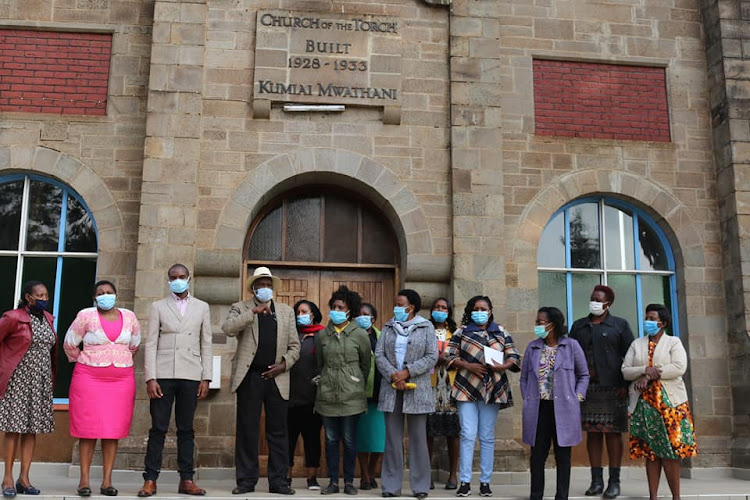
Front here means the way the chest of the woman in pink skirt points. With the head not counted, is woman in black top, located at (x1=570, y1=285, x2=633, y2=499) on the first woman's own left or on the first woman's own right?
on the first woman's own left

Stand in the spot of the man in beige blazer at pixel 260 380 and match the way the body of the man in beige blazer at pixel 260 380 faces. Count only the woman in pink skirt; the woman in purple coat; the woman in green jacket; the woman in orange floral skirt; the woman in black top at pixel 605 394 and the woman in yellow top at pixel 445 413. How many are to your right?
1

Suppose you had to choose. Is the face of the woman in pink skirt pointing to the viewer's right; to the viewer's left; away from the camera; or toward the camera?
toward the camera

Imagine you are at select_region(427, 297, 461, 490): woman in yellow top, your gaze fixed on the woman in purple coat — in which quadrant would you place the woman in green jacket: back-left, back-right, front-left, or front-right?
back-right

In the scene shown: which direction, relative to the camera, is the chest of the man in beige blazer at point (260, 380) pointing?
toward the camera

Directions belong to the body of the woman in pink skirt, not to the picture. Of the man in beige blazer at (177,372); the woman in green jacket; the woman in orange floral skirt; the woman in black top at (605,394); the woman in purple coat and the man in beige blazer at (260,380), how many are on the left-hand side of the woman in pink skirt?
6

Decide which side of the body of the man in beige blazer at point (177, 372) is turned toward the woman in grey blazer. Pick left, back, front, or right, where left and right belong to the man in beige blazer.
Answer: left

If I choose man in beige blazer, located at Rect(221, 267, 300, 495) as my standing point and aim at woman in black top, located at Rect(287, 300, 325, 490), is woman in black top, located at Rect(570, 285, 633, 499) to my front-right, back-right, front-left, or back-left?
front-right

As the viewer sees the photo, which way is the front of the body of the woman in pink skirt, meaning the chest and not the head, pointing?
toward the camera

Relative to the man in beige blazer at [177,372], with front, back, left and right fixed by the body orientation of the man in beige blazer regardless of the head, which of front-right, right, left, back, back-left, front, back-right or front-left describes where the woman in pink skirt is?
right

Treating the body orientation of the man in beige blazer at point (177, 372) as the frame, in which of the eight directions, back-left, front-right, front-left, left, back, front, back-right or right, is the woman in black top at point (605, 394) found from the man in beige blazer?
left

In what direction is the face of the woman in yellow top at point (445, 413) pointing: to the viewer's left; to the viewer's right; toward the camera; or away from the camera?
toward the camera

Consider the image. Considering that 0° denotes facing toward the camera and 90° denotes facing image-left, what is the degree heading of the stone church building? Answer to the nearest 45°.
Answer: approximately 0°

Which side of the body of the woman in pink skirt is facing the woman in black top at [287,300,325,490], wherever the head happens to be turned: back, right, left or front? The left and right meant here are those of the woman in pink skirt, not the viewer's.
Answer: left

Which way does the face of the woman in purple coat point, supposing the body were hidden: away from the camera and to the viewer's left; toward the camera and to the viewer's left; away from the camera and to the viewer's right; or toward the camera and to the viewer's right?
toward the camera and to the viewer's left

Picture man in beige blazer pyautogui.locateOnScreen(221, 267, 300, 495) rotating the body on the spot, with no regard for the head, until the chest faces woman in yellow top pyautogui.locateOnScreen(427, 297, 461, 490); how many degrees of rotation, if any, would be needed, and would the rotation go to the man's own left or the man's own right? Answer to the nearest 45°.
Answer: approximately 90° to the man's own left

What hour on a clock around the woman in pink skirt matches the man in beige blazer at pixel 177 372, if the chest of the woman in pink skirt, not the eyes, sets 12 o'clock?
The man in beige blazer is roughly at 9 o'clock from the woman in pink skirt.

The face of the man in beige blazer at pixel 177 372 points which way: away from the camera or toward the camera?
toward the camera

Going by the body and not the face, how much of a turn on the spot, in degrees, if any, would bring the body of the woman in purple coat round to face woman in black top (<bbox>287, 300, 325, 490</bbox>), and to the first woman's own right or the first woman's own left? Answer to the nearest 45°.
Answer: approximately 45° to the first woman's own right
